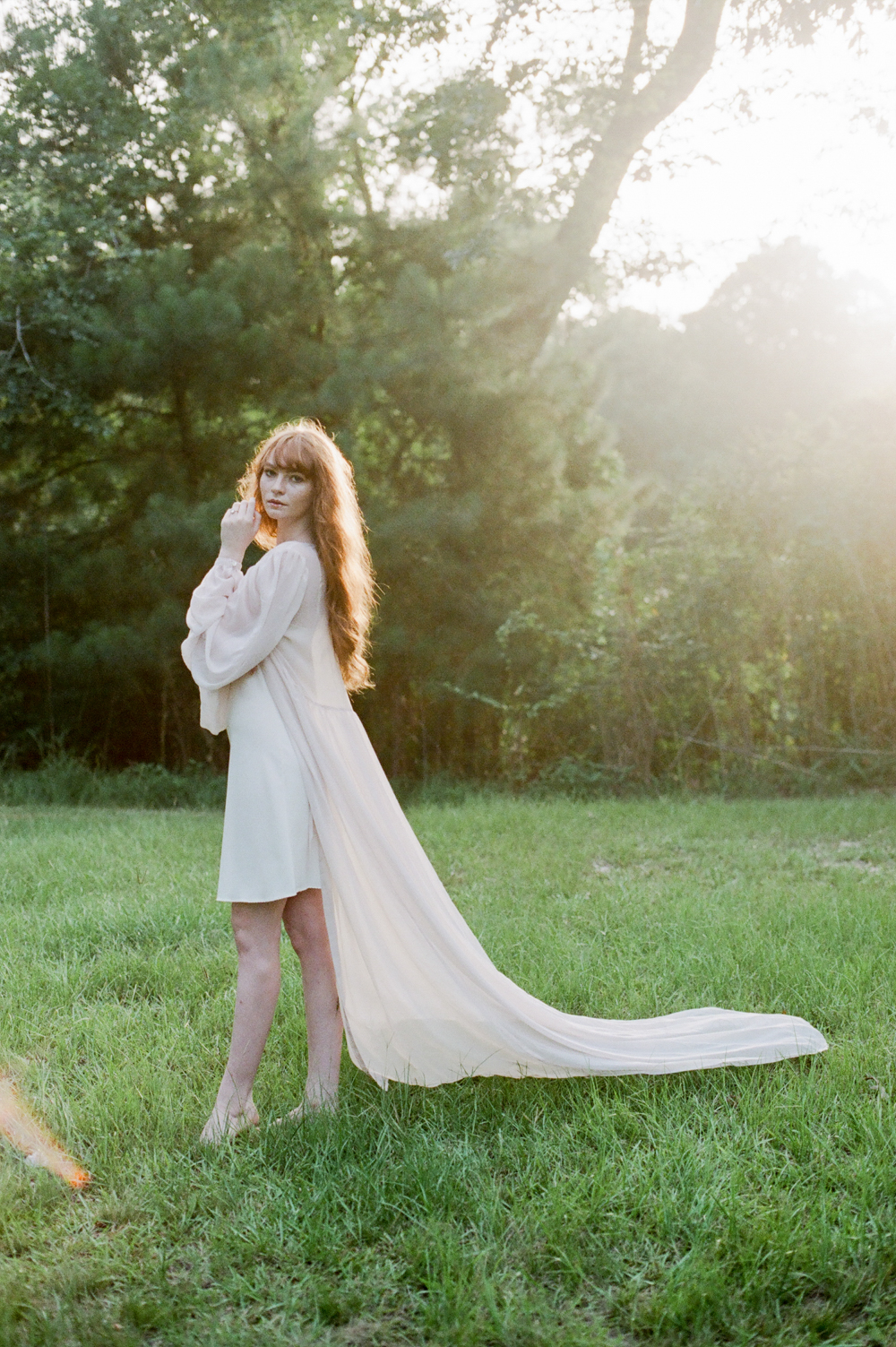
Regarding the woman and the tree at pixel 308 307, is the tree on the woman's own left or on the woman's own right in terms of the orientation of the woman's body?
on the woman's own right

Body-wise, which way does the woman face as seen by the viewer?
to the viewer's left
